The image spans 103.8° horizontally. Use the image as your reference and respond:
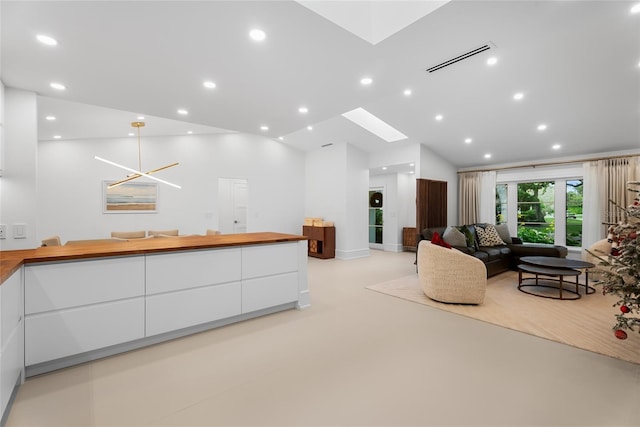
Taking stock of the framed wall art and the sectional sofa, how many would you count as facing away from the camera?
0

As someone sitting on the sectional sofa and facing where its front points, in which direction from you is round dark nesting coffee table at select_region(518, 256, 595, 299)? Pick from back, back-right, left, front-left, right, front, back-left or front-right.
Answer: front

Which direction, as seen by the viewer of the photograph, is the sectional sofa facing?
facing the viewer and to the right of the viewer

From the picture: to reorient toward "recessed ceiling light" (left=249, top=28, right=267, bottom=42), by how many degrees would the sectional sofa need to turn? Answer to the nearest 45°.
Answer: approximately 45° to its right

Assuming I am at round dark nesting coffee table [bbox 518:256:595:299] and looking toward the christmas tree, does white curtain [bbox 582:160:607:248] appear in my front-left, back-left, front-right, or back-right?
back-left

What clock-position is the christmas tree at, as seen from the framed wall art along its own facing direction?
The christmas tree is roughly at 11 o'clock from the framed wall art.

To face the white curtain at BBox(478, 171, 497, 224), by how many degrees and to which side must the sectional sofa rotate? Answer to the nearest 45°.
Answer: approximately 135° to its left

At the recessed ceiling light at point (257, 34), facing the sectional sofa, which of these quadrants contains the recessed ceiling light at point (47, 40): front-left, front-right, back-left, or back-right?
back-left

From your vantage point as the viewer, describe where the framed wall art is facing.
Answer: facing the viewer

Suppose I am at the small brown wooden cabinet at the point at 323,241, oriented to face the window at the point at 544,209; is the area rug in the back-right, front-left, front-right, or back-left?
front-right

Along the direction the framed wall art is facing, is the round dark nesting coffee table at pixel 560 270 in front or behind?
in front

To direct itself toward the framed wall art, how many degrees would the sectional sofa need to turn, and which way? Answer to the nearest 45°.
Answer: approximately 90° to its right

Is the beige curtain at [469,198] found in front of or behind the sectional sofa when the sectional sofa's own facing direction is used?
behind

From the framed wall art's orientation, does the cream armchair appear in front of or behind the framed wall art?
in front
